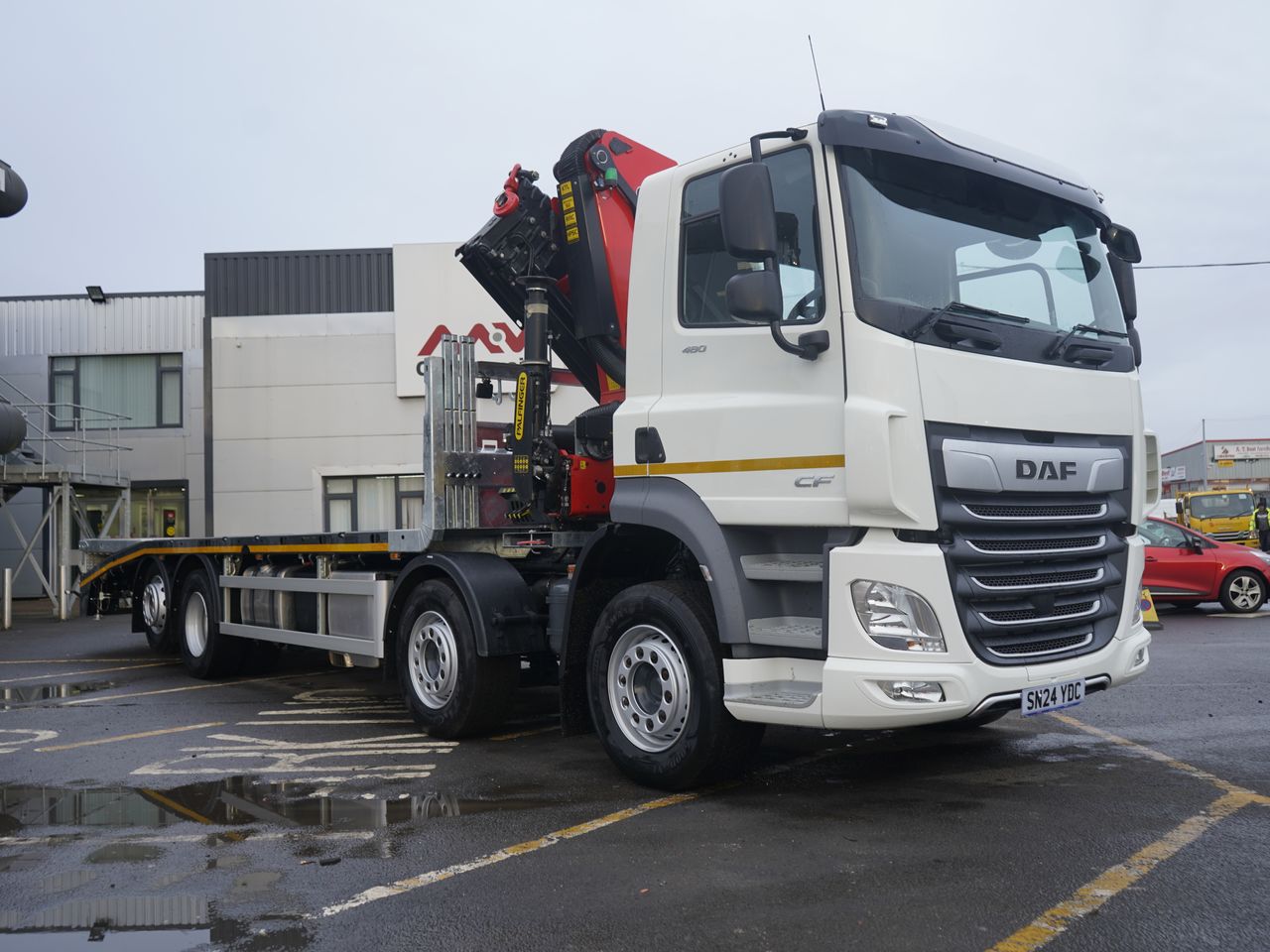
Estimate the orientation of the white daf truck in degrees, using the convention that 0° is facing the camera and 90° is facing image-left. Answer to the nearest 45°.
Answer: approximately 315°

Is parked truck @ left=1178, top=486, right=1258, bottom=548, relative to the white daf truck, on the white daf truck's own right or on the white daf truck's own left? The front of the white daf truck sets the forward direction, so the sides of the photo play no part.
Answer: on the white daf truck's own left

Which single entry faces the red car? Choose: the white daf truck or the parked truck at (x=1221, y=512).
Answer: the parked truck

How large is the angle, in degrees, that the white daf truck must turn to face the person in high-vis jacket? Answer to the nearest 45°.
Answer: approximately 90° to its left

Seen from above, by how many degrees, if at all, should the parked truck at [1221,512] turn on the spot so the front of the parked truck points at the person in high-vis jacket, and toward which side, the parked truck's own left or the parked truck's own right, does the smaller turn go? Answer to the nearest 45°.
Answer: approximately 45° to the parked truck's own left
